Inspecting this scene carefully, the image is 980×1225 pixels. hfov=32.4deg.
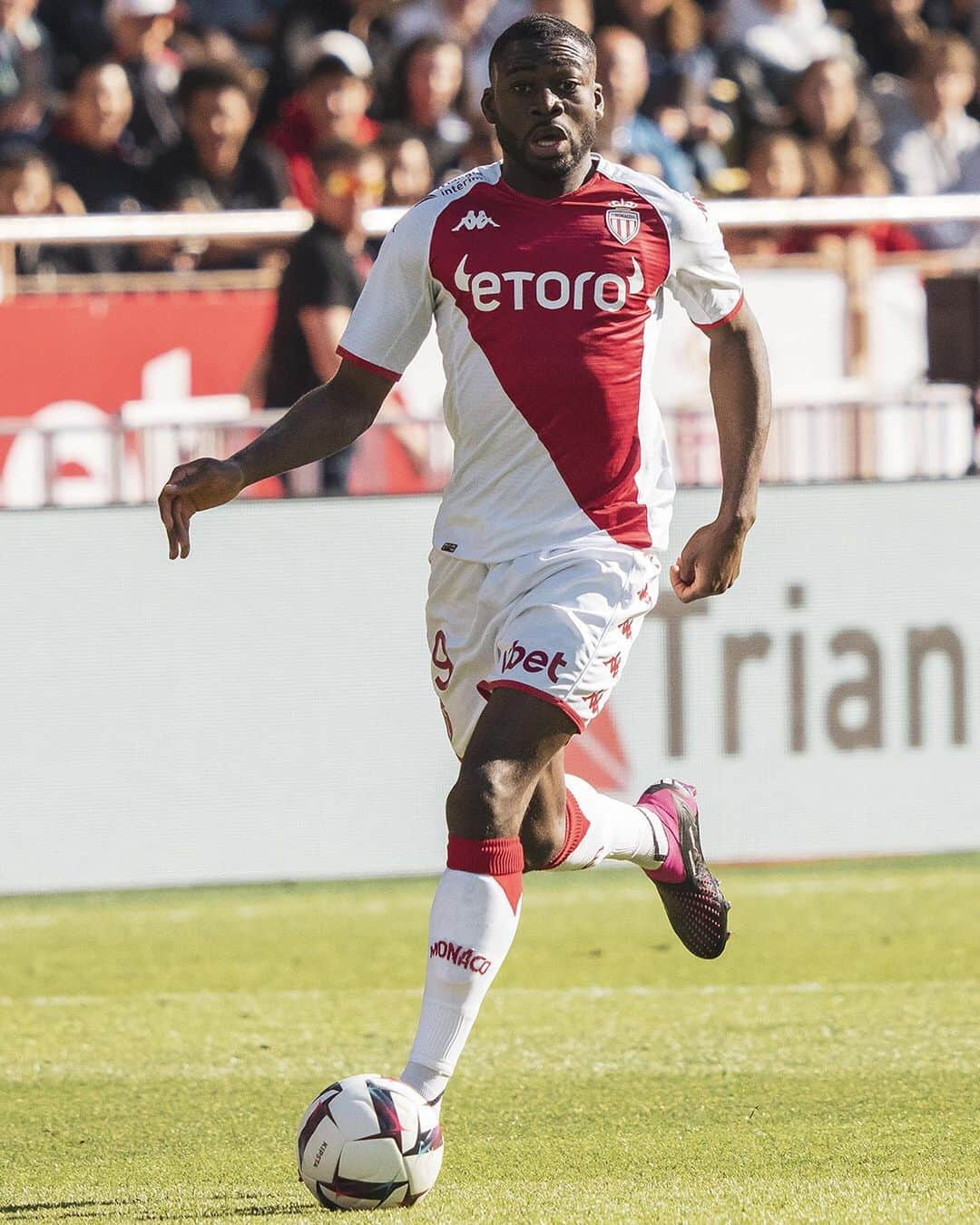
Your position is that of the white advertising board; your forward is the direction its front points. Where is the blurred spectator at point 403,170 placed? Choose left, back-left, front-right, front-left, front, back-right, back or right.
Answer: back

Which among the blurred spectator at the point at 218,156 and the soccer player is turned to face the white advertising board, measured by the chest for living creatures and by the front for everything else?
the blurred spectator

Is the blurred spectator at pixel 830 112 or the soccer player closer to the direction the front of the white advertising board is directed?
the soccer player

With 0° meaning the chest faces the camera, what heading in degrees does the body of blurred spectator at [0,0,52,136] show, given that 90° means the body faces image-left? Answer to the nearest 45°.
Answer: approximately 0°

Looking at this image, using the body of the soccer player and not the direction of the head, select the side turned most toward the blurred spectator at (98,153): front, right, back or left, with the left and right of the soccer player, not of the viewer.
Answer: back

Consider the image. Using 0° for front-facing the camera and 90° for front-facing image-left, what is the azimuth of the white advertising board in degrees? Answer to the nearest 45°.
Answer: approximately 0°

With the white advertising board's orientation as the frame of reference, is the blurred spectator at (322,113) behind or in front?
behind

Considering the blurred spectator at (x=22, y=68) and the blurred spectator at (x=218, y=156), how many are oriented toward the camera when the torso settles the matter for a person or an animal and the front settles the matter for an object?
2
